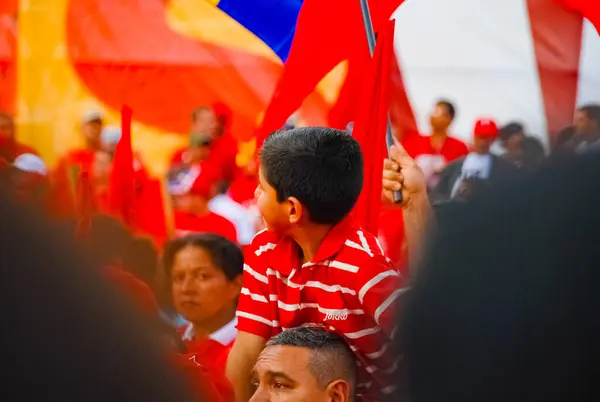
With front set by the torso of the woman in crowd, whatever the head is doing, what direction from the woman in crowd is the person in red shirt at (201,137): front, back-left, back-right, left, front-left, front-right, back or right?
back-right

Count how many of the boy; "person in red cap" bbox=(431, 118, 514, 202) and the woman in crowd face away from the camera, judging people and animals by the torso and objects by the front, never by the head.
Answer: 0

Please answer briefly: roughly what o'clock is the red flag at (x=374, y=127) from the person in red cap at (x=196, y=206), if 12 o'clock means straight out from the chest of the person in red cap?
The red flag is roughly at 10 o'clock from the person in red cap.

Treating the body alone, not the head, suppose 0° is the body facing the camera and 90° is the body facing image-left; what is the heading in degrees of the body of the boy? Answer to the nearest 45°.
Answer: approximately 45°

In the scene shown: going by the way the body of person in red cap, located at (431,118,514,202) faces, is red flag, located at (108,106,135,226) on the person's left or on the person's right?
on the person's right

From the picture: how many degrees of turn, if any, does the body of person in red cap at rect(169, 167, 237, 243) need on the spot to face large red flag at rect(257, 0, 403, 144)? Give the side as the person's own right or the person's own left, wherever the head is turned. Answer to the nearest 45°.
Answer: approximately 45° to the person's own left

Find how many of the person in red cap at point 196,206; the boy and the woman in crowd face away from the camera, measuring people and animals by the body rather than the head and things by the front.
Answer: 0

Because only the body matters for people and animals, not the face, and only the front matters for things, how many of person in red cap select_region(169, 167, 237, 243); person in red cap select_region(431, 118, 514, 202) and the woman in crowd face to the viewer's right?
0

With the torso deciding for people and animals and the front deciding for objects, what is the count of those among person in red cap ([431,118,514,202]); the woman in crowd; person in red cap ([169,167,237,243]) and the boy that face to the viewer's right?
0
